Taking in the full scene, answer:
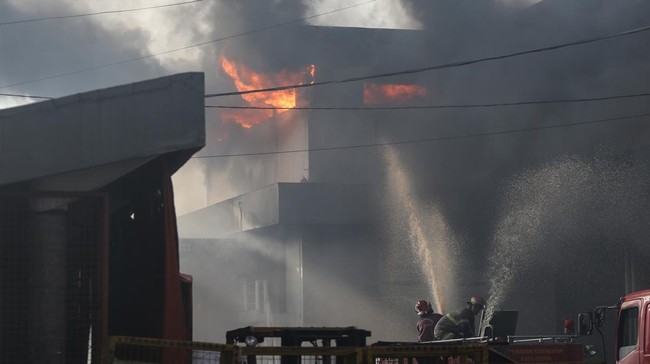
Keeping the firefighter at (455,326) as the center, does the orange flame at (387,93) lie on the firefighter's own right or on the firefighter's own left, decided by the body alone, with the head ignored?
on the firefighter's own left

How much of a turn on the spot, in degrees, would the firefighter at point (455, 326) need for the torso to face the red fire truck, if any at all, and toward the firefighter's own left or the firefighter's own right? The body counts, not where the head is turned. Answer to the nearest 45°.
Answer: approximately 45° to the firefighter's own right
